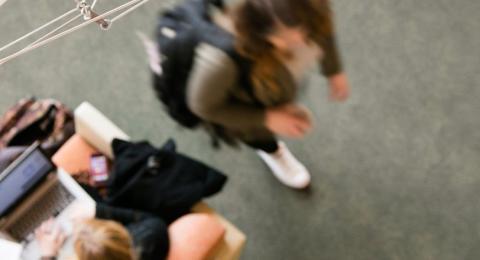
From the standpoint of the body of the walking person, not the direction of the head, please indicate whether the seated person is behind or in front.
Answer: behind

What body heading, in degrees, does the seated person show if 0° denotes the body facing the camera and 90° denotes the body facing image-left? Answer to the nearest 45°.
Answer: approximately 135°

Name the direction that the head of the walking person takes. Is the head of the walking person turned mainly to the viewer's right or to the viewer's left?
to the viewer's right

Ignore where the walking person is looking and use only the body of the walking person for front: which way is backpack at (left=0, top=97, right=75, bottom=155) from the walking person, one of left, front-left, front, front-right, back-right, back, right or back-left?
back

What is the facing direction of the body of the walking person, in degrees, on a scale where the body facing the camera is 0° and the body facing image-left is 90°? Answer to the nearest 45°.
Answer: approximately 315°

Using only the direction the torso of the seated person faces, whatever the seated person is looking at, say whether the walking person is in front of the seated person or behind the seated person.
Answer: behind

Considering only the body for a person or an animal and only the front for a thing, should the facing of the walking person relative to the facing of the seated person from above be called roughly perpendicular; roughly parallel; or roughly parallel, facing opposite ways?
roughly parallel, facing opposite ways

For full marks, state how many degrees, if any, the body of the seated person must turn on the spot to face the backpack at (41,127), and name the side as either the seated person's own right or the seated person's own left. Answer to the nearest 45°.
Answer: approximately 45° to the seated person's own right

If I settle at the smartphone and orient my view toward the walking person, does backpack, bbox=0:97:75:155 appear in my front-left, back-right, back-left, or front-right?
back-left
